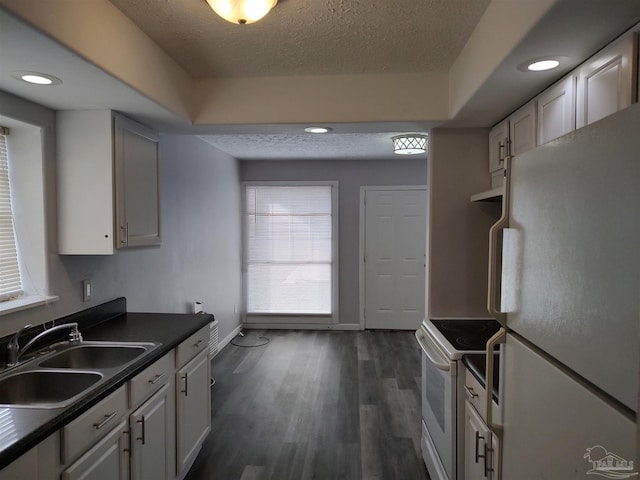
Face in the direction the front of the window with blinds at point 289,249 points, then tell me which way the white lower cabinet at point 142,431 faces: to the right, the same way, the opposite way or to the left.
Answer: to the left

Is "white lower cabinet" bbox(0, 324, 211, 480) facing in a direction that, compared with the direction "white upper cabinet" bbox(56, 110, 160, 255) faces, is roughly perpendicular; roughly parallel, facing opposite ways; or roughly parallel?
roughly parallel

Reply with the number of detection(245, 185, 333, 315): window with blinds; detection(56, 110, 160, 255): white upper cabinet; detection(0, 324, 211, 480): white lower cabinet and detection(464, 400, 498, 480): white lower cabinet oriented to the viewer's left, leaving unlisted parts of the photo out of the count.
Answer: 1

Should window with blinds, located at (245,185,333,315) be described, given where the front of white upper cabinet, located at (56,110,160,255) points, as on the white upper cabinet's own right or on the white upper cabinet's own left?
on the white upper cabinet's own left

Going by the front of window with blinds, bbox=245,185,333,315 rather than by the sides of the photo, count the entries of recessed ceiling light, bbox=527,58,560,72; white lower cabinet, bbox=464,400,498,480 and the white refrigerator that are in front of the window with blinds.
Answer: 3

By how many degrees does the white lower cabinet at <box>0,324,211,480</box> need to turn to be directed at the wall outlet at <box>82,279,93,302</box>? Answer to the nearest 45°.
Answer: approximately 135° to its left

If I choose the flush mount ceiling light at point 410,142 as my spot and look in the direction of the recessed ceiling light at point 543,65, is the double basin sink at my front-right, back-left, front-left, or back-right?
front-right

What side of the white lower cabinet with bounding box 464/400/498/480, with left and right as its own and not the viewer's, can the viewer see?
left

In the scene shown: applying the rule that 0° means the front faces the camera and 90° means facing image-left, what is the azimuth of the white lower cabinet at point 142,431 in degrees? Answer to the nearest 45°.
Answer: approximately 315°

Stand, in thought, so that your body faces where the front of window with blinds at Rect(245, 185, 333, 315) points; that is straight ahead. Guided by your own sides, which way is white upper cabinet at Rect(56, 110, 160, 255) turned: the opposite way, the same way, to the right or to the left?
to the left

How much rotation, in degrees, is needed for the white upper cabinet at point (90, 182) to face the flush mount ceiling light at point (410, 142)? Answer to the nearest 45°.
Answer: approximately 45° to its left

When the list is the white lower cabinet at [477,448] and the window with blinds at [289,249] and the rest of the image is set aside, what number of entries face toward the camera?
1

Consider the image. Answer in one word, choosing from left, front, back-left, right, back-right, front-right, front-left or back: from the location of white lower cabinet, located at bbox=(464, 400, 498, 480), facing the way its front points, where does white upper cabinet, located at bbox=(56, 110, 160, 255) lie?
front

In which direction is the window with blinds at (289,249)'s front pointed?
toward the camera

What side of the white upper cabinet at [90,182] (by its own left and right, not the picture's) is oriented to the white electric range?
front

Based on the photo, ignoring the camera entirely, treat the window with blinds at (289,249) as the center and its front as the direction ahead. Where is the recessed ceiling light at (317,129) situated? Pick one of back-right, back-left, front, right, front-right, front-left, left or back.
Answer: front

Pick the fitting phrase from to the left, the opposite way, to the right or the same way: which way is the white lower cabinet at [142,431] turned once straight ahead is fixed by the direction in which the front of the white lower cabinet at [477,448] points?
the opposite way

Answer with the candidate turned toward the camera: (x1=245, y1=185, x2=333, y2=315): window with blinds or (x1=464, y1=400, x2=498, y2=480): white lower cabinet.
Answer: the window with blinds

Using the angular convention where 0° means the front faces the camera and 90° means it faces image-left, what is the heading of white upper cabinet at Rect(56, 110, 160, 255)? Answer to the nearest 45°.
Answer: approximately 315°

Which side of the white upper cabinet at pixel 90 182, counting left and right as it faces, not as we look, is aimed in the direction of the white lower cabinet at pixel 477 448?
front

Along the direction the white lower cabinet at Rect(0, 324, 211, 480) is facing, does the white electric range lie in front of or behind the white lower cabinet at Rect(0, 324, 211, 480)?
in front

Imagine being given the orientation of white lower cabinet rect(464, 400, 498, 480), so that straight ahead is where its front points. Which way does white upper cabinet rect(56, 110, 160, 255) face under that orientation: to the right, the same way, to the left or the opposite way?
the opposite way
